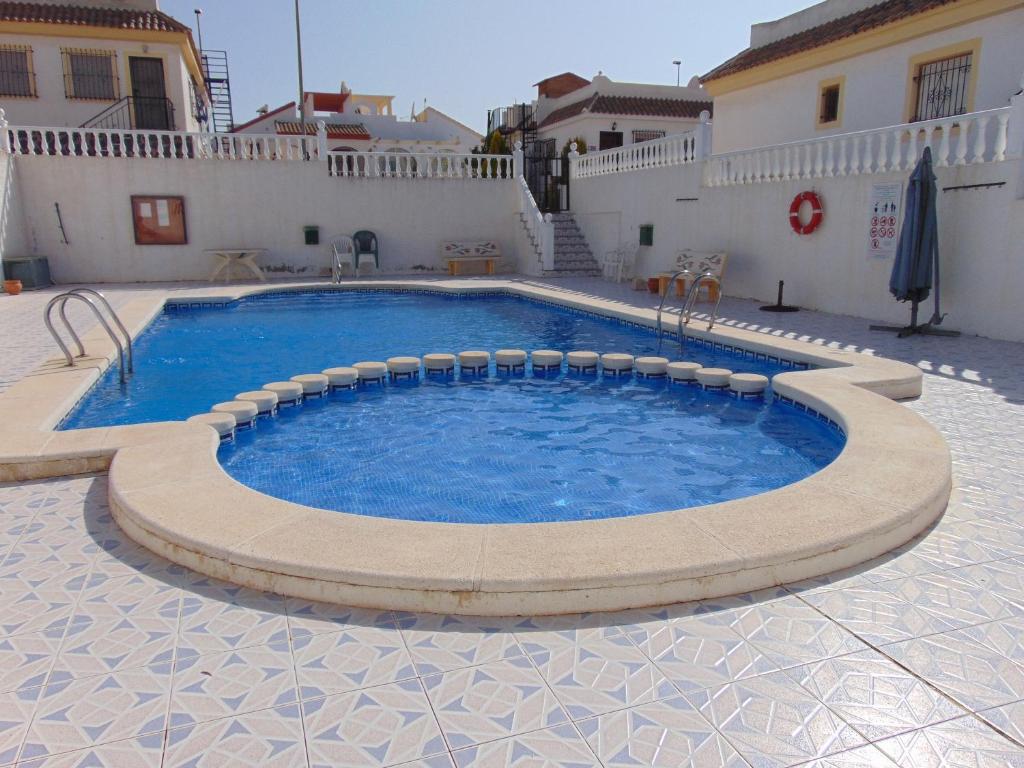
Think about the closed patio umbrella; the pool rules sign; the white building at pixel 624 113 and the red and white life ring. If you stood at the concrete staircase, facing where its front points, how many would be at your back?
1

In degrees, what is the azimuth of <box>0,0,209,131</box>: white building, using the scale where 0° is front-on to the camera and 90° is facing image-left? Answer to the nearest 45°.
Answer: approximately 0°

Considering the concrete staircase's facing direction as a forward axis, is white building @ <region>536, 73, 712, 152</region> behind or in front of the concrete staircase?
behind

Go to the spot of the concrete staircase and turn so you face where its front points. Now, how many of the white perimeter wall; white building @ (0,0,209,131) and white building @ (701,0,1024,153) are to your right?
2

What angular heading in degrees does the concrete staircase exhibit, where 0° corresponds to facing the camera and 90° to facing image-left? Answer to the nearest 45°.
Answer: approximately 0°

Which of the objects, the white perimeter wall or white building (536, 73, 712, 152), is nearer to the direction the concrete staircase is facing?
the white perimeter wall

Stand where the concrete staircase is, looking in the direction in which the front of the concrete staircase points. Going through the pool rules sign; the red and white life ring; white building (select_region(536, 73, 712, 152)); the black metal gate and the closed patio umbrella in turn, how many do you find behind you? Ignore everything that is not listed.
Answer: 2

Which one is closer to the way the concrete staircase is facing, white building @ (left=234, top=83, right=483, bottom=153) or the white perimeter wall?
the white perimeter wall

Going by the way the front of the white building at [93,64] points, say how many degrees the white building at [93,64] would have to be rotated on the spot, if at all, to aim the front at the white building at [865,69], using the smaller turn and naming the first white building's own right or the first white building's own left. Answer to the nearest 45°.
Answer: approximately 45° to the first white building's own left

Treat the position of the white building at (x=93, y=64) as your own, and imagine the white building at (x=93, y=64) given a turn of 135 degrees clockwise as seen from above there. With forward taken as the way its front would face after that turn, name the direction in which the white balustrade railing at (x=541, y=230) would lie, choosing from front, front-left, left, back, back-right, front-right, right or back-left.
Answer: back

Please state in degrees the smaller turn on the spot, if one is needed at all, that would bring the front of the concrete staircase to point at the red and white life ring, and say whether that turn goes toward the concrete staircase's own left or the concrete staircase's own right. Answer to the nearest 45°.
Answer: approximately 45° to the concrete staircase's own left

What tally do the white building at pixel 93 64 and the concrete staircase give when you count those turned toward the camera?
2

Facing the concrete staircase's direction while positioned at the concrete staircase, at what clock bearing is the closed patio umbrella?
The closed patio umbrella is roughly at 11 o'clock from the concrete staircase.

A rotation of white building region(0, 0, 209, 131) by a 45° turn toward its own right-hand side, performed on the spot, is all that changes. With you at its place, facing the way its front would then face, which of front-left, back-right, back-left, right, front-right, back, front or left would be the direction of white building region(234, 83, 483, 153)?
back

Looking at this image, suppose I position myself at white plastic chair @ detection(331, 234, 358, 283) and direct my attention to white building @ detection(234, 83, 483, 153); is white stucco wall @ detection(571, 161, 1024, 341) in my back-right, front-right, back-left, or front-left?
back-right

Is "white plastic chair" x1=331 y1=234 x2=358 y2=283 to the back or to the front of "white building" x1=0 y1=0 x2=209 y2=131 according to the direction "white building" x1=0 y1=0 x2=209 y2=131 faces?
to the front

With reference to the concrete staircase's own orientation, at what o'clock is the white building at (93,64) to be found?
The white building is roughly at 3 o'clock from the concrete staircase.

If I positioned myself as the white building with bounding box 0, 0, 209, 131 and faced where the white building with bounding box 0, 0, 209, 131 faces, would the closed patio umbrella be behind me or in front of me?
in front
